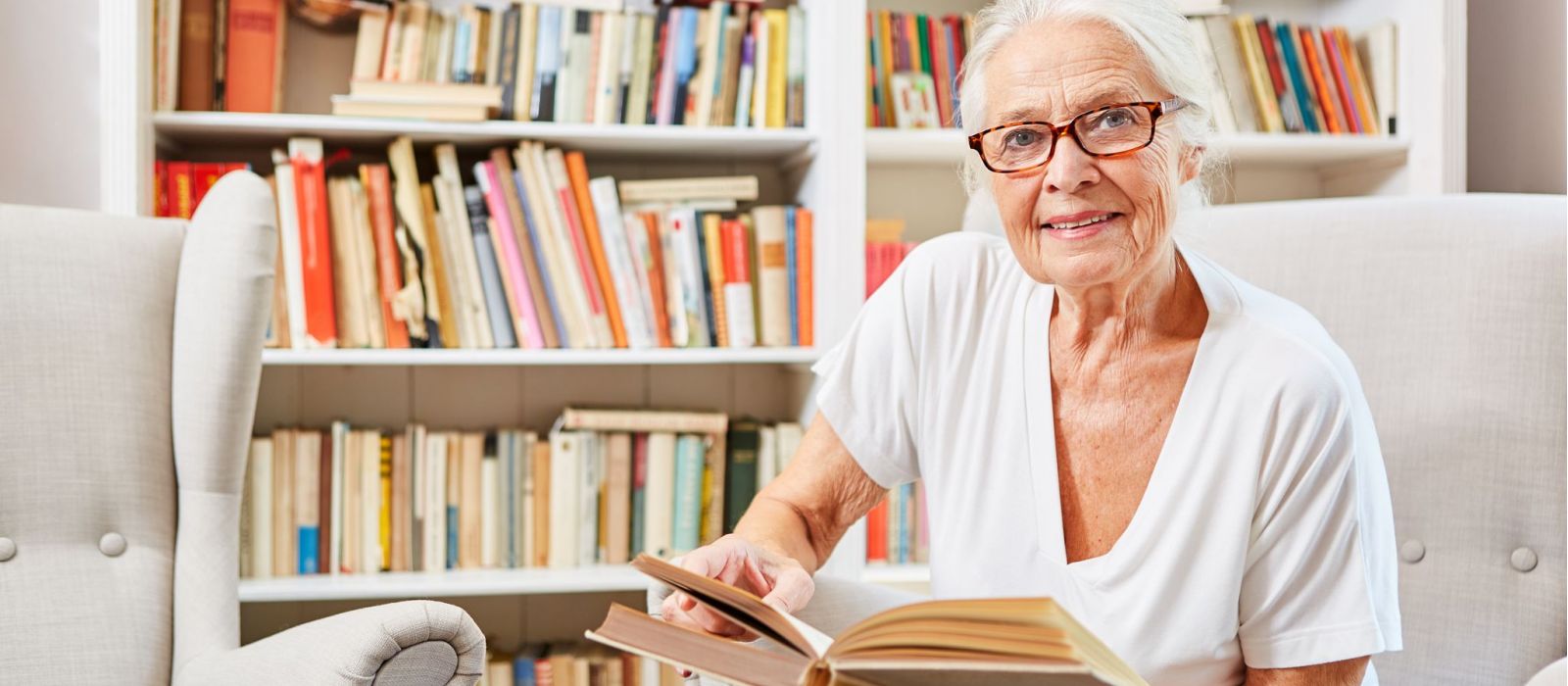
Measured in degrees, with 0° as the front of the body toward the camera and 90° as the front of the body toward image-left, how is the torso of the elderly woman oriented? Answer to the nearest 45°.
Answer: approximately 45°

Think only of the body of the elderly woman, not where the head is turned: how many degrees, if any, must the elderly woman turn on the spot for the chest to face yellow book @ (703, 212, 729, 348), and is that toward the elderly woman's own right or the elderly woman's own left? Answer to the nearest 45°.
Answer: approximately 90° to the elderly woman's own right

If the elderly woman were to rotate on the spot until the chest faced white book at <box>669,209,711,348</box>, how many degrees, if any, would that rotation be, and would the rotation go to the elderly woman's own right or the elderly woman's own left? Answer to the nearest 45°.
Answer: approximately 90° to the elderly woman's own right

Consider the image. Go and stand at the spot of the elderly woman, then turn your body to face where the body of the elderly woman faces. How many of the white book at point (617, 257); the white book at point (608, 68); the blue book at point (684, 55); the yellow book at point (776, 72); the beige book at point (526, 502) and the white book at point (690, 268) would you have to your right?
6

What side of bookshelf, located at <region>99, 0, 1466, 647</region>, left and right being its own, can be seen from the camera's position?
front

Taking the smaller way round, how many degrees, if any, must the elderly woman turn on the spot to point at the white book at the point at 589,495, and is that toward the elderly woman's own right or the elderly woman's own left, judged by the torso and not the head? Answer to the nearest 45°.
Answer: approximately 90° to the elderly woman's own right

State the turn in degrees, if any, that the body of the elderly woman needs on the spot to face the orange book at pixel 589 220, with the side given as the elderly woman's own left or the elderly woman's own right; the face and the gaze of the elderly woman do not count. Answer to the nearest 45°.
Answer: approximately 90° to the elderly woman's own right

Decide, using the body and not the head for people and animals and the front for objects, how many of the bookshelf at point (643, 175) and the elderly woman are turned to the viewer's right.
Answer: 0

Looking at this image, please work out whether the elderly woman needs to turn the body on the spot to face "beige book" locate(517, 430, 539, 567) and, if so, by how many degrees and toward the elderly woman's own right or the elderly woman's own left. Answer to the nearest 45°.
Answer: approximately 90° to the elderly woman's own right

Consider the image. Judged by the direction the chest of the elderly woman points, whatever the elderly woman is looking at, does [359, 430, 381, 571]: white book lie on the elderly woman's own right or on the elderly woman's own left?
on the elderly woman's own right

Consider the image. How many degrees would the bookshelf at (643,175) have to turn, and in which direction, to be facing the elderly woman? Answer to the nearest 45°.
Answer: approximately 45° to its left
